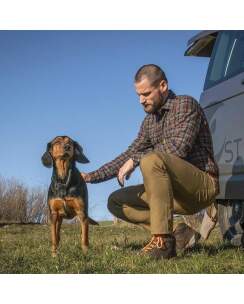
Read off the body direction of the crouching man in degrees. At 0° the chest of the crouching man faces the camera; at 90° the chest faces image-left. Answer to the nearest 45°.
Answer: approximately 45°

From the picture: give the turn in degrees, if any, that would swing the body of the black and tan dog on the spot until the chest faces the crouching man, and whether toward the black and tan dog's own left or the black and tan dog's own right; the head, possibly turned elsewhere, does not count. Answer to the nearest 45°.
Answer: approximately 45° to the black and tan dog's own left

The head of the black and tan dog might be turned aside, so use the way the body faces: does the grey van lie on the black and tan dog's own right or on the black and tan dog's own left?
on the black and tan dog's own left

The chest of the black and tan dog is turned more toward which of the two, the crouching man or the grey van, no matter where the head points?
the crouching man

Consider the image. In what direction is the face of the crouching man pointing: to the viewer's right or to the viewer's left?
to the viewer's left

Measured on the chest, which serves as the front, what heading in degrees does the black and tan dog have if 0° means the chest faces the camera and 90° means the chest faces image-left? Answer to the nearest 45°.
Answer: approximately 0°
